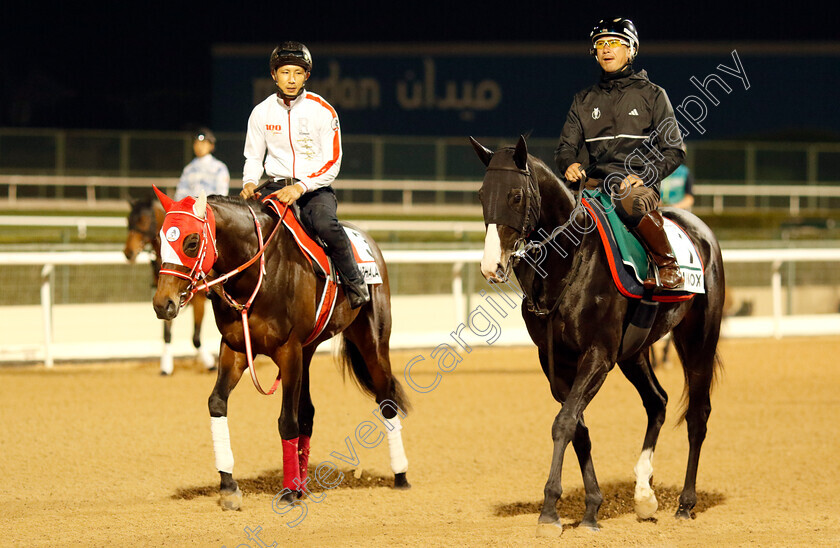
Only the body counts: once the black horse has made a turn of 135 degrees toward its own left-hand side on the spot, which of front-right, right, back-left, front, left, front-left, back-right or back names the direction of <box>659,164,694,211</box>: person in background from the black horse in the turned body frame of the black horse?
left

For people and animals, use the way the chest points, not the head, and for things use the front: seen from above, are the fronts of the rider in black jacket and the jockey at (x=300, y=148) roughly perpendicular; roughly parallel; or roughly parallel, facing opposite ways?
roughly parallel

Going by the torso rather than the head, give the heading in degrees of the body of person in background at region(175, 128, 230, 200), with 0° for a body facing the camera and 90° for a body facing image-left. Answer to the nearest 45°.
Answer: approximately 45°

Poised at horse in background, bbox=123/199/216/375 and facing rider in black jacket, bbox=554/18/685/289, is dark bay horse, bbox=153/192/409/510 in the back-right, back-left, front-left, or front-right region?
front-right

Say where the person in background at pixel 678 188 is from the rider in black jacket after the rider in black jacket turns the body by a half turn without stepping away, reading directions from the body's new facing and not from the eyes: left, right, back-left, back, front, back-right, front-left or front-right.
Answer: front-left

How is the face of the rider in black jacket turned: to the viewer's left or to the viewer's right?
to the viewer's left

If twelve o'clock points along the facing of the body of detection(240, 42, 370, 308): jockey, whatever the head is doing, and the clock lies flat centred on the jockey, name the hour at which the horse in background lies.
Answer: The horse in background is roughly at 4 o'clock from the jockey.

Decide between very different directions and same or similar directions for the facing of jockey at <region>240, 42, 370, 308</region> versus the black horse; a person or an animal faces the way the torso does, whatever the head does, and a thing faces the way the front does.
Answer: same or similar directions

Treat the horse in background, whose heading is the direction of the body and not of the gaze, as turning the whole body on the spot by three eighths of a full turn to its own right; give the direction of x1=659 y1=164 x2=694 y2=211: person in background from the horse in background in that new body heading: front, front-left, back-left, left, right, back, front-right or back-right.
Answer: right

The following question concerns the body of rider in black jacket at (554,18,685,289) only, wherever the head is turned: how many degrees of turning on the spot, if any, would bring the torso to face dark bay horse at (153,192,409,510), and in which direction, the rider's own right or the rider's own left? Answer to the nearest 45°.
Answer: approximately 45° to the rider's own right

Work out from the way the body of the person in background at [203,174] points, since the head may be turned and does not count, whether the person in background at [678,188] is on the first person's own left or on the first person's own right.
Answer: on the first person's own left

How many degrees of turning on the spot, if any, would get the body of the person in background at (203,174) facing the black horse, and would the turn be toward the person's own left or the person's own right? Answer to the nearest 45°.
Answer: approximately 45° to the person's own left

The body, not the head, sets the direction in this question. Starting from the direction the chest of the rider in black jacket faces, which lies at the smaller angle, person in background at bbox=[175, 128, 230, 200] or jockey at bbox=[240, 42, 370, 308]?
the jockey

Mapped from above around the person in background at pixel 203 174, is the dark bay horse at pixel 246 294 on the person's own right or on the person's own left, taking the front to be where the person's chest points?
on the person's own left

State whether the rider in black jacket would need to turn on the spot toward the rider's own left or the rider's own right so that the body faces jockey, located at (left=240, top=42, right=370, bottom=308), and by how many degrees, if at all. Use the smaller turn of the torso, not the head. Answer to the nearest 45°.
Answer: approximately 45° to the rider's own right

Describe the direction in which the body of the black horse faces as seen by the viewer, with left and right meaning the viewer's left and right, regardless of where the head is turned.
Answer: facing the viewer and to the left of the viewer

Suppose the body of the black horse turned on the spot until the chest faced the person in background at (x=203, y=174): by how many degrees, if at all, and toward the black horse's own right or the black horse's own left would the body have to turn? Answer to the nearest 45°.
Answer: approximately 90° to the black horse's own right

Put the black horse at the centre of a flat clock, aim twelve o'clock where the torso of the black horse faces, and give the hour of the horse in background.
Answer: The horse in background is roughly at 3 o'clock from the black horse.
